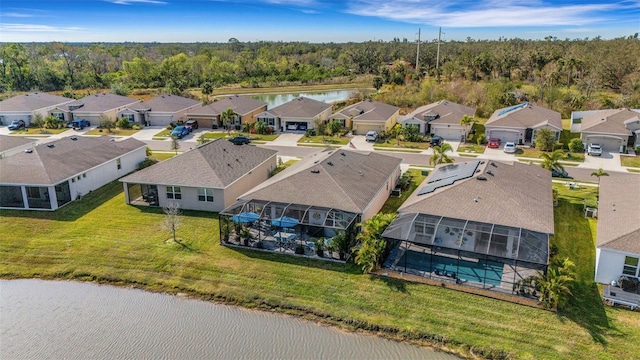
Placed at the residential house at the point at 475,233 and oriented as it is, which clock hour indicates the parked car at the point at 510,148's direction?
The parked car is roughly at 12 o'clock from the residential house.

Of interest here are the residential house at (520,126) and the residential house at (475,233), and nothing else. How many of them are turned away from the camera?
1

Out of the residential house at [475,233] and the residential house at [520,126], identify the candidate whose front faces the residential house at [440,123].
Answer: the residential house at [475,233]

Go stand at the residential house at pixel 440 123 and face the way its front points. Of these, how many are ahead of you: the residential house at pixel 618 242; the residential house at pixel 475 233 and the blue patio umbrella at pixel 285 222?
3

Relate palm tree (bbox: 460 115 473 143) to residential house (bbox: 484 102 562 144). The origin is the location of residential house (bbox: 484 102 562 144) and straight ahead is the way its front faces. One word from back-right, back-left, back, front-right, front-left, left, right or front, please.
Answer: right

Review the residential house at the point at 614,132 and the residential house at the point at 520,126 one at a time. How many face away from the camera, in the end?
0

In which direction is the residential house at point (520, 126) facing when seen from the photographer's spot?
facing the viewer

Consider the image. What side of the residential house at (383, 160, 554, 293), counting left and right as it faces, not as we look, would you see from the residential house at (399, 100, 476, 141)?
front

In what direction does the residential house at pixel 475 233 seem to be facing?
away from the camera

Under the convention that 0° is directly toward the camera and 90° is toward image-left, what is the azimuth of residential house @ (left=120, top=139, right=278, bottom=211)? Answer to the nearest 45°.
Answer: approximately 225°

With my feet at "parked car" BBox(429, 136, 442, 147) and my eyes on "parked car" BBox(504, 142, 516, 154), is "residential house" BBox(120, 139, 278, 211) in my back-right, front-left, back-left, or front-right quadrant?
back-right

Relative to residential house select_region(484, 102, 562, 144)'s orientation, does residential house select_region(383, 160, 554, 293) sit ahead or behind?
ahead

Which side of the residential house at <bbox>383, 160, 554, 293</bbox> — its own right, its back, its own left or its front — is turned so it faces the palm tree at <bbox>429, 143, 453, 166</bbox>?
front

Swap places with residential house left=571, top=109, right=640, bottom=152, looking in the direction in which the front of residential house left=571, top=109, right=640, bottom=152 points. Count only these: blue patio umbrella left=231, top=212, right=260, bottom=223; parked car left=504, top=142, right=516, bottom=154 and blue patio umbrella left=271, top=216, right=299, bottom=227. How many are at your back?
0

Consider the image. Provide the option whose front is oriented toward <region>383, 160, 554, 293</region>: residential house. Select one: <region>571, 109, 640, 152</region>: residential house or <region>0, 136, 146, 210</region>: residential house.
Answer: <region>571, 109, 640, 152</region>: residential house

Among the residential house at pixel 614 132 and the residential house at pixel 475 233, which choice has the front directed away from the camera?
the residential house at pixel 475 233

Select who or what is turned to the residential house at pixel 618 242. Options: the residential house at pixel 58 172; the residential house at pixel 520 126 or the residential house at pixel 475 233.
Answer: the residential house at pixel 520 126

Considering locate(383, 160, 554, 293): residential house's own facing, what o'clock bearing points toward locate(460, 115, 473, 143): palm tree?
The palm tree is roughly at 12 o'clock from the residential house.

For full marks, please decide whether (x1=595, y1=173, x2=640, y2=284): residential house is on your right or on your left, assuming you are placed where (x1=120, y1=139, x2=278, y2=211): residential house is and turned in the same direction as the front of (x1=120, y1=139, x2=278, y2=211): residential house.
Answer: on your right

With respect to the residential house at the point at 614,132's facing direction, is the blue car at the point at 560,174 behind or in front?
in front

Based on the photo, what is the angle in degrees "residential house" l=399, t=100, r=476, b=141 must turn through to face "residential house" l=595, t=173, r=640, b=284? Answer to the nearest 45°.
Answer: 0° — it already faces it

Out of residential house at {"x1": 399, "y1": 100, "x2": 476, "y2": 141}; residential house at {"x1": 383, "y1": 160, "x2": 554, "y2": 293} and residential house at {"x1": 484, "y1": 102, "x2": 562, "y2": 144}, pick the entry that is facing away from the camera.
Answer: residential house at {"x1": 383, "y1": 160, "x2": 554, "y2": 293}

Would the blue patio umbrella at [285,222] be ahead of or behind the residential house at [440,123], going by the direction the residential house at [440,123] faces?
ahead

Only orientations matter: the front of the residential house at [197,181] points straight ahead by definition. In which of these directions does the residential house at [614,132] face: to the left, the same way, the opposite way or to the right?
the opposite way
